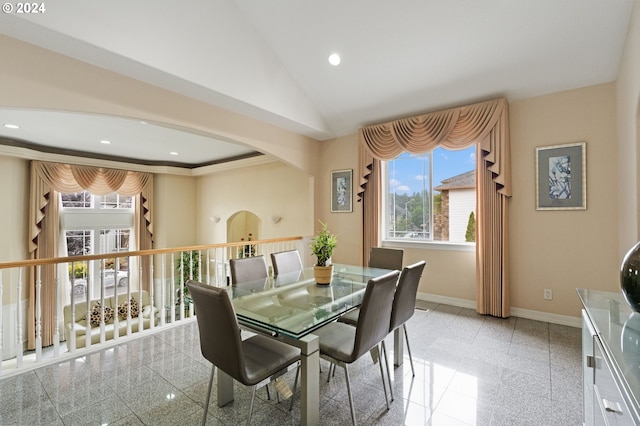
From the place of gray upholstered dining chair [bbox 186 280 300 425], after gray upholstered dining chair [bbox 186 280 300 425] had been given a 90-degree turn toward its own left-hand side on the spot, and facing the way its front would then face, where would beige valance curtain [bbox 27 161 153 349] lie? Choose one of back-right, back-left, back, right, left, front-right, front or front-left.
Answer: front

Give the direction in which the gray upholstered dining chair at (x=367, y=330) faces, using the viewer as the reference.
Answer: facing away from the viewer and to the left of the viewer

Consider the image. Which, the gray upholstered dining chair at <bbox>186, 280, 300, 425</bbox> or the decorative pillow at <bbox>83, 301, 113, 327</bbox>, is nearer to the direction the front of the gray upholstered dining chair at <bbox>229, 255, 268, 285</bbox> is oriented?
the gray upholstered dining chair

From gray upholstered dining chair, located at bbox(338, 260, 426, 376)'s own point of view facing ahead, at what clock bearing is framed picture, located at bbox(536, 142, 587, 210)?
The framed picture is roughly at 3 o'clock from the gray upholstered dining chair.

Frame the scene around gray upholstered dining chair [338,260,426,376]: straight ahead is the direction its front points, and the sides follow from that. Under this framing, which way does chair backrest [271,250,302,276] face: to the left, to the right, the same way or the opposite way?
the opposite way

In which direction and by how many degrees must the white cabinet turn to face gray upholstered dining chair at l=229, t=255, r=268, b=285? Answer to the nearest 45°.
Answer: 0° — it already faces it

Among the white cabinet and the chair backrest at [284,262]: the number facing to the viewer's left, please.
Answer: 1

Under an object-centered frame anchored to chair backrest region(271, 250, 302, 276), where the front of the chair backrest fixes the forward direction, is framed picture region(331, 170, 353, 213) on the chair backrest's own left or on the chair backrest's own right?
on the chair backrest's own left

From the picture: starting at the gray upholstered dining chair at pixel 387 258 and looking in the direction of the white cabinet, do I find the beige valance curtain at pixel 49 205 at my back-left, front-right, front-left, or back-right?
back-right

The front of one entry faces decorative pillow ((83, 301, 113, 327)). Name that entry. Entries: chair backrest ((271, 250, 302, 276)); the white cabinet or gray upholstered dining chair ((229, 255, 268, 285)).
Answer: the white cabinet

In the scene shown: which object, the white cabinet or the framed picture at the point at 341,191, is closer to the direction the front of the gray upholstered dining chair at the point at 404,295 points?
the framed picture

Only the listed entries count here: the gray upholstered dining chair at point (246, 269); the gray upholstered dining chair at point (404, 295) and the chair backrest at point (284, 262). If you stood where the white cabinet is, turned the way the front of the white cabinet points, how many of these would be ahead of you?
3

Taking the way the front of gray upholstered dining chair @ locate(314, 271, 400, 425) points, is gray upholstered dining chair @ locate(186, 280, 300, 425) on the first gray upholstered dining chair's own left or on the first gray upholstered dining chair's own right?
on the first gray upholstered dining chair's own left

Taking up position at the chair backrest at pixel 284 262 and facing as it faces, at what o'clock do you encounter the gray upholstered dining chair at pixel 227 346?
The gray upholstered dining chair is roughly at 2 o'clock from the chair backrest.

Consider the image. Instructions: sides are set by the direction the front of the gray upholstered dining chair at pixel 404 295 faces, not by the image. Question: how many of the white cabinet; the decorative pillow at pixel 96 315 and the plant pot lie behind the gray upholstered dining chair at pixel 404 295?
1
